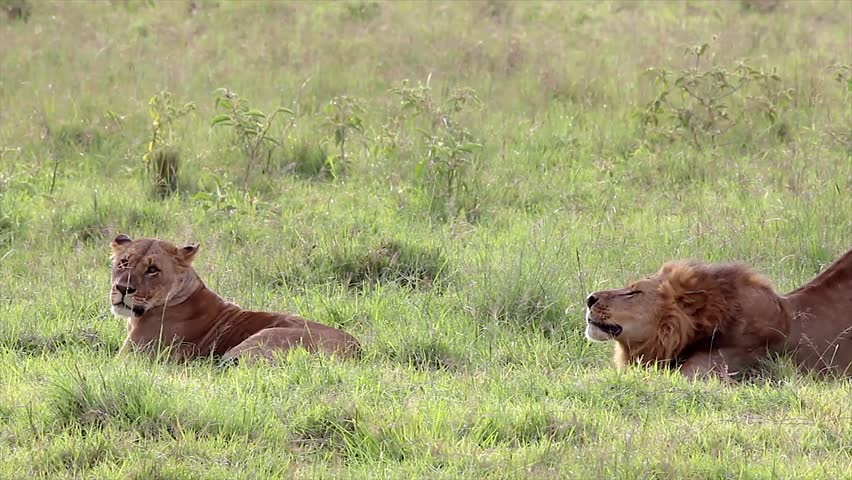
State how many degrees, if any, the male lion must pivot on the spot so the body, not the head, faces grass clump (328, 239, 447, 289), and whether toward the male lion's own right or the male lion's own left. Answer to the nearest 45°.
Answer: approximately 45° to the male lion's own right

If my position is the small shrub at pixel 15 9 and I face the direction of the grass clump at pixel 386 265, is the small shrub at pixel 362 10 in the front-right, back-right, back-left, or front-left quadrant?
front-left

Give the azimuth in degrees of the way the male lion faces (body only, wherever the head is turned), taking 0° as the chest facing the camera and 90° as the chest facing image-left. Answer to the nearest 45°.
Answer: approximately 90°

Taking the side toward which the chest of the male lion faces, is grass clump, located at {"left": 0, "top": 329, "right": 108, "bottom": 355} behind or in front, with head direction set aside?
in front

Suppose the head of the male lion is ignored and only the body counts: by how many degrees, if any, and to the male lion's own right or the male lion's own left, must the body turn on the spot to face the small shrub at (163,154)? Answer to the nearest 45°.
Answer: approximately 45° to the male lion's own right

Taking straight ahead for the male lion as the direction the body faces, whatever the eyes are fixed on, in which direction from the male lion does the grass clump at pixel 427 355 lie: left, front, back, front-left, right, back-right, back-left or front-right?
front

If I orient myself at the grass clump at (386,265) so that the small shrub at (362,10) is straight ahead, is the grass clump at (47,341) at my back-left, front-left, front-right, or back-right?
back-left

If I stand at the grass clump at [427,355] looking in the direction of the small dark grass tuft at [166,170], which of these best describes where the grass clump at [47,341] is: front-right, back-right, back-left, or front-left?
front-left

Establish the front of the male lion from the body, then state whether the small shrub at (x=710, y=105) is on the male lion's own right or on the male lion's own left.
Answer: on the male lion's own right

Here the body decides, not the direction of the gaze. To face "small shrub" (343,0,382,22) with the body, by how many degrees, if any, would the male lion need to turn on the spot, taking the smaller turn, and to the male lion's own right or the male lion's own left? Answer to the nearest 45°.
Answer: approximately 45° to the male lion's own right

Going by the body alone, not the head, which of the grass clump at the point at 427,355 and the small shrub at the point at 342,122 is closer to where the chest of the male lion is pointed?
the grass clump

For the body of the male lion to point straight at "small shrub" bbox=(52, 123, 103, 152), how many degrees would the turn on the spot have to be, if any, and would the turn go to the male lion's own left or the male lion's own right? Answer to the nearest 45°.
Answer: approximately 45° to the male lion's own right

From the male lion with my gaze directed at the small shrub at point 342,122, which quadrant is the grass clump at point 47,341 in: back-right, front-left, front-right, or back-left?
front-left
